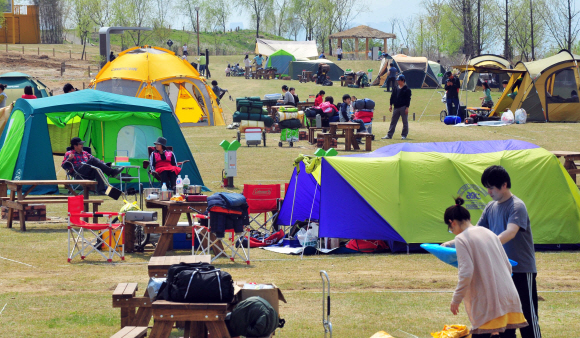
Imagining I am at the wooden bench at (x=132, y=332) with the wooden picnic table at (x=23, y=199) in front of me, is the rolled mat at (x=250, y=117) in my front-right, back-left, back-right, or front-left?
front-right

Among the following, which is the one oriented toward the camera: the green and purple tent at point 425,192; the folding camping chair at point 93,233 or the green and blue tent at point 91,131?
the green and blue tent at point 91,131

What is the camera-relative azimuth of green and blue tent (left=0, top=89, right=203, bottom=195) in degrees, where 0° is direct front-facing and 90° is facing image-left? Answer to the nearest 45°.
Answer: approximately 0°

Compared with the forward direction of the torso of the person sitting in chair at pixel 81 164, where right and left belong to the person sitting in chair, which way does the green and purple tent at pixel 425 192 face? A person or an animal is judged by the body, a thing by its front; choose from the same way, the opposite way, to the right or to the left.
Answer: the opposite way

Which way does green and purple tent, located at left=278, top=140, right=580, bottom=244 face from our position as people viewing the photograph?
facing to the left of the viewer

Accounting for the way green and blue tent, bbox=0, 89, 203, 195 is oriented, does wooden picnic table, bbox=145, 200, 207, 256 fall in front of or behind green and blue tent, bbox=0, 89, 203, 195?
in front

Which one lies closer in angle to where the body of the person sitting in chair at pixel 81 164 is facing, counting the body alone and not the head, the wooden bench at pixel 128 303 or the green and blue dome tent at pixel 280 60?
the wooden bench
